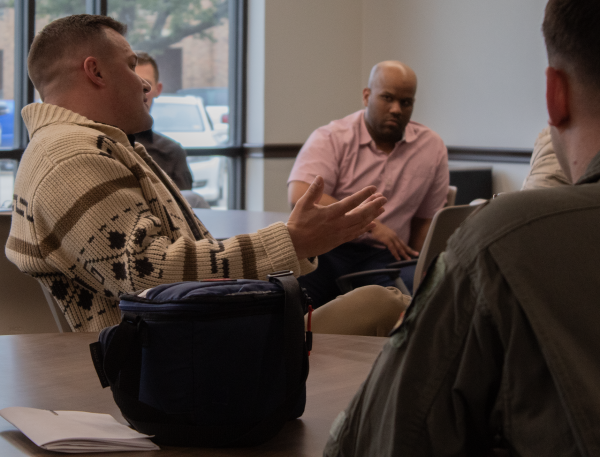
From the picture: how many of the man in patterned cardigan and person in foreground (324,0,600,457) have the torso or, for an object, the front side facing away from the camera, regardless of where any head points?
1

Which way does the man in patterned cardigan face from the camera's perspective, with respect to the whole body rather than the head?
to the viewer's right

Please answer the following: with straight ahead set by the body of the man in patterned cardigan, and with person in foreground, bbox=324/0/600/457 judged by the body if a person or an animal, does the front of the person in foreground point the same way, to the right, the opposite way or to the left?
to the left

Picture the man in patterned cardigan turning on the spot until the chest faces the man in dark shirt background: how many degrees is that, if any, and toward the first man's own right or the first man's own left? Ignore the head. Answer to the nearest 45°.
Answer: approximately 90° to the first man's own left

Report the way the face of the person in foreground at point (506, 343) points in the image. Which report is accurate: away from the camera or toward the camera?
away from the camera

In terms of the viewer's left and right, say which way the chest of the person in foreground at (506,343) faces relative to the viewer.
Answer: facing away from the viewer

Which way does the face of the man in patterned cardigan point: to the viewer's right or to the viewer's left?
to the viewer's right
